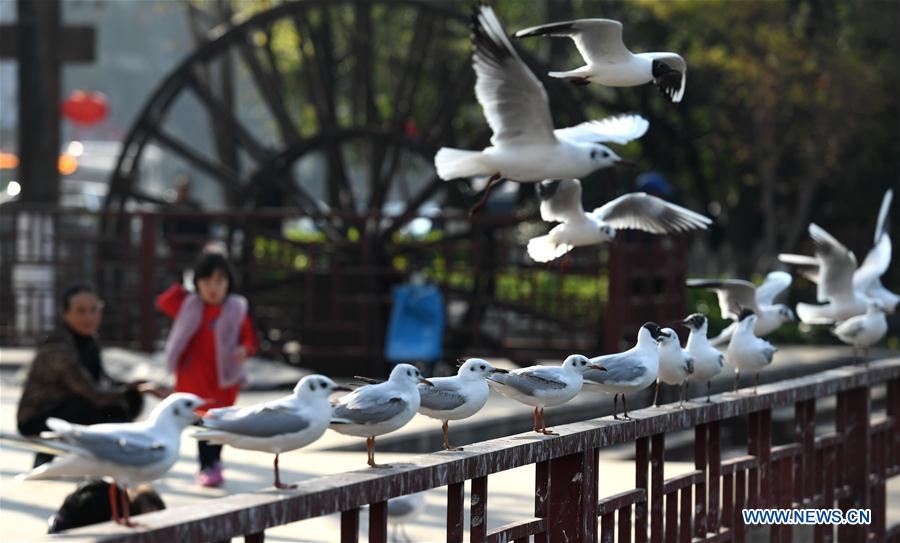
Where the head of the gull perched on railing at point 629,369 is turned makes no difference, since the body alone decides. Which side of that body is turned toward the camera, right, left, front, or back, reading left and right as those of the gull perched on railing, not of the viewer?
right

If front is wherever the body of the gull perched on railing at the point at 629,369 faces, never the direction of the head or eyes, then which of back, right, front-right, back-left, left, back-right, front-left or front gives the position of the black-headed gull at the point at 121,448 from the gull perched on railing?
back-right

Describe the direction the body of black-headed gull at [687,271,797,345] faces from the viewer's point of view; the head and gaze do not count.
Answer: to the viewer's right

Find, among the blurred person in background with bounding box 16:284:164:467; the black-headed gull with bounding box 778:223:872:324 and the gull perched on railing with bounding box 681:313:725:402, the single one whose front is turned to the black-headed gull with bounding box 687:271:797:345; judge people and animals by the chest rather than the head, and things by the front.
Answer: the blurred person in background

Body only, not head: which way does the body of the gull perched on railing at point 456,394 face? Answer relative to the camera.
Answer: to the viewer's right

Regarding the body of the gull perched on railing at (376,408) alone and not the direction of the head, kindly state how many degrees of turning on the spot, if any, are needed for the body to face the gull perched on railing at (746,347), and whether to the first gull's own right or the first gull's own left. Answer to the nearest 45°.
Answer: approximately 45° to the first gull's own left

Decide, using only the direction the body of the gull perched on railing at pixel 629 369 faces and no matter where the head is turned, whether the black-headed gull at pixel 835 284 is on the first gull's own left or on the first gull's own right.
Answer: on the first gull's own left

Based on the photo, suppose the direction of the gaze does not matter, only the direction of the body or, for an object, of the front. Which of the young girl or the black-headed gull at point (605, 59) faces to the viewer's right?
the black-headed gull

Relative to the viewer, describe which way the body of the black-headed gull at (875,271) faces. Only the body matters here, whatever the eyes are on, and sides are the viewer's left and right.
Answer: facing to the right of the viewer

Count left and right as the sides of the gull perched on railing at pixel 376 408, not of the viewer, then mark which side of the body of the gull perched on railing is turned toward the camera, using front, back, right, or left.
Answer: right

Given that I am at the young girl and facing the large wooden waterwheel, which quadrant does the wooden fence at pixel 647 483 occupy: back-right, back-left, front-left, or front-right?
back-right
